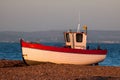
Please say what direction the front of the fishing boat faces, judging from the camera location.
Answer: facing to the left of the viewer
